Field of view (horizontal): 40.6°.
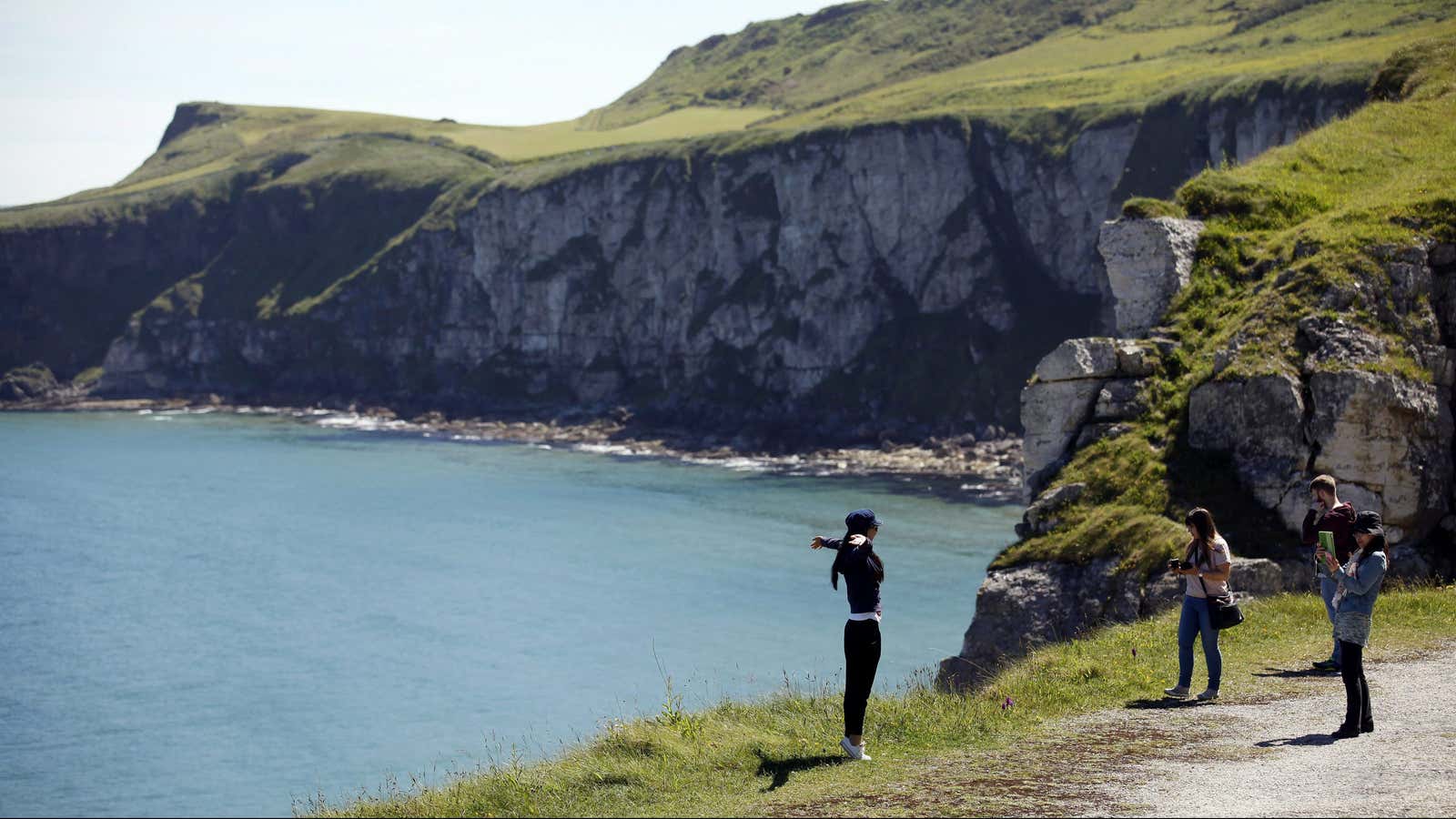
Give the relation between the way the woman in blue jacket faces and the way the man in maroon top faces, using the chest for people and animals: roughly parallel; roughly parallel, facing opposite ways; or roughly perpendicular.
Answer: roughly parallel

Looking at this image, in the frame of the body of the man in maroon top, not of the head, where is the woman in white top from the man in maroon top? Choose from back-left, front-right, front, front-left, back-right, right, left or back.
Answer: front

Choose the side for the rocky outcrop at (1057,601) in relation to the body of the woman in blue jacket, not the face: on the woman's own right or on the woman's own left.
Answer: on the woman's own right

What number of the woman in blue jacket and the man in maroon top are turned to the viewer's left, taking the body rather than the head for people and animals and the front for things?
2

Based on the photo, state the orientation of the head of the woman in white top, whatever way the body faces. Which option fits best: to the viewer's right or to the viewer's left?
to the viewer's left

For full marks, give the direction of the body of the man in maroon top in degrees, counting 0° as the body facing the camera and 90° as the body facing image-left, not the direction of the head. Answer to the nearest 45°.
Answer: approximately 90°

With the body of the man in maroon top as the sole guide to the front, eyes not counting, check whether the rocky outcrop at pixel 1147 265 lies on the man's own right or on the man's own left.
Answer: on the man's own right

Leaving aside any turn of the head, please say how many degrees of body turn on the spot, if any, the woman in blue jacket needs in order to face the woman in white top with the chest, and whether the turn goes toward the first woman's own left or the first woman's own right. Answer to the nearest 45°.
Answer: approximately 45° to the first woman's own right

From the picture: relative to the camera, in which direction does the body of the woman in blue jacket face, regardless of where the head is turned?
to the viewer's left

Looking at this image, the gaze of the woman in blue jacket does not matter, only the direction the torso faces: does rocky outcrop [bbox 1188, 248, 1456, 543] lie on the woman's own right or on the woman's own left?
on the woman's own right
